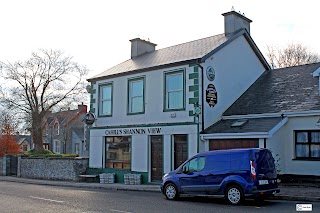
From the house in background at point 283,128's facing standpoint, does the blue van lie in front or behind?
in front

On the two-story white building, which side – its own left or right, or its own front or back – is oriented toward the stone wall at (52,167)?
right

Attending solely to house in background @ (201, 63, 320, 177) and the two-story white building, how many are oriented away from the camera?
0

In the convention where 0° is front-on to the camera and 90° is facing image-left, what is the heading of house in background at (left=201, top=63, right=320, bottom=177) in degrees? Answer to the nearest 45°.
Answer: approximately 45°

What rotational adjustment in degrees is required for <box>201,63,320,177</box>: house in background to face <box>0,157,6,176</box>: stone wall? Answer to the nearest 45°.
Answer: approximately 90° to its right

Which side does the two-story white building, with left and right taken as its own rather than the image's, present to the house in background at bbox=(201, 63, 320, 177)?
left

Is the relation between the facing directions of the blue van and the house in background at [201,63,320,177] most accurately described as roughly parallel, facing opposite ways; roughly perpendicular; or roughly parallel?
roughly perpendicular

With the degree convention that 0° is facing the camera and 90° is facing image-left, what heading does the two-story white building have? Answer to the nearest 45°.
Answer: approximately 45°

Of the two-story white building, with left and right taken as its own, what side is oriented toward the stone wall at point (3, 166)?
right
